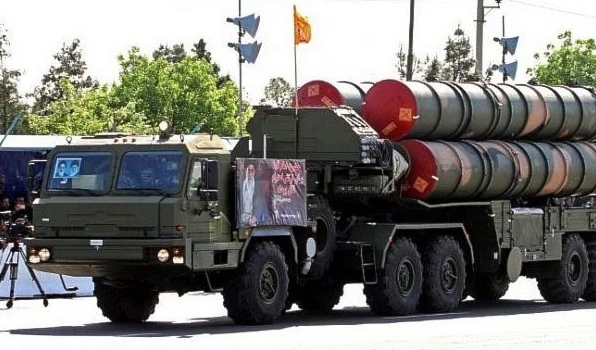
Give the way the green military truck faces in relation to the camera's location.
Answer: facing the viewer and to the left of the viewer
